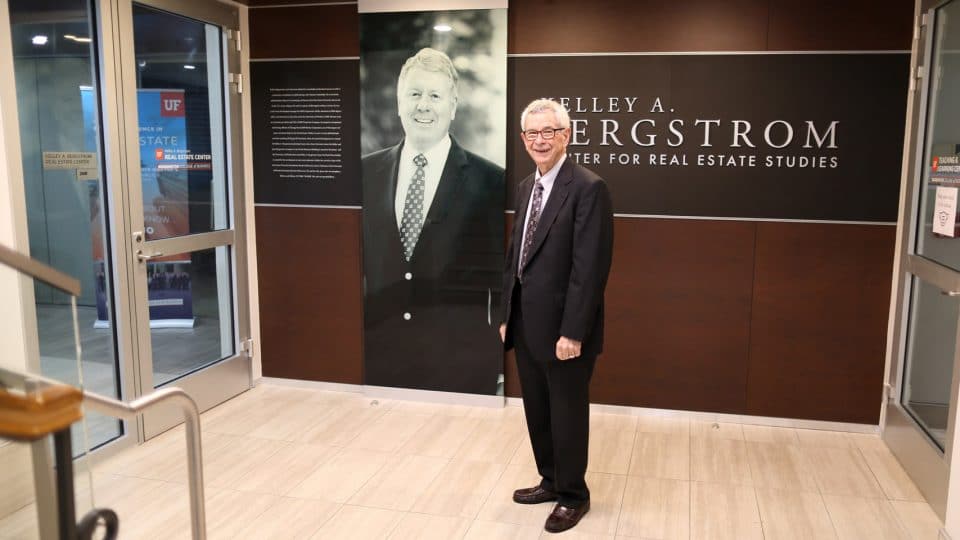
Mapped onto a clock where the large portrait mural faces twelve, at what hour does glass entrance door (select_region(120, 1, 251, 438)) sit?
The glass entrance door is roughly at 3 o'clock from the large portrait mural.

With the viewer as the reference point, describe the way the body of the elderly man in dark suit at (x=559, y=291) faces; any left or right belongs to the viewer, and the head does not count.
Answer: facing the viewer and to the left of the viewer

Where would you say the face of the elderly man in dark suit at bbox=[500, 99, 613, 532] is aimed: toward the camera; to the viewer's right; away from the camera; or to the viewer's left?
toward the camera

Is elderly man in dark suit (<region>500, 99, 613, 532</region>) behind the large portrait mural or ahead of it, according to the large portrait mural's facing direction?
ahead

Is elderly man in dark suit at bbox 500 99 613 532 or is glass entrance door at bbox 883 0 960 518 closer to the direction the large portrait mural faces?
the elderly man in dark suit

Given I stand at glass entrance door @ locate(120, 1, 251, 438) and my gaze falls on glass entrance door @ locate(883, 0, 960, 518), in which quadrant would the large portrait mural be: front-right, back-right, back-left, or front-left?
front-left

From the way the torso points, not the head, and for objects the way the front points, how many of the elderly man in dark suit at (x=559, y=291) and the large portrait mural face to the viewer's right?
0

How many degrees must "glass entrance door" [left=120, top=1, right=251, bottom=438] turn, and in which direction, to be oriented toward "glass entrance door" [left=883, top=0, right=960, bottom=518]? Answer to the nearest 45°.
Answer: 0° — it already faces it

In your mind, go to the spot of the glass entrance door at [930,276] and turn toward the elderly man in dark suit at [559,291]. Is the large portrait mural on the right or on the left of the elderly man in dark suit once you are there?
right

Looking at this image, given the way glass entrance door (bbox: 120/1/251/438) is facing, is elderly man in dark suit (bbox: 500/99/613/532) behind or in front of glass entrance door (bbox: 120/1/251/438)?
in front

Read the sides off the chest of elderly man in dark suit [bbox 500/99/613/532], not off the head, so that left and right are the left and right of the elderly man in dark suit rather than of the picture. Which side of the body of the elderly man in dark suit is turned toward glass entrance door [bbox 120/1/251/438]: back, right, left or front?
right

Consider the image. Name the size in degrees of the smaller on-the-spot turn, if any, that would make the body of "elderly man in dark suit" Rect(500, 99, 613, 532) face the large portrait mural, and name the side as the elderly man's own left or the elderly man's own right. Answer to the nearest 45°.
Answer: approximately 90° to the elderly man's own right

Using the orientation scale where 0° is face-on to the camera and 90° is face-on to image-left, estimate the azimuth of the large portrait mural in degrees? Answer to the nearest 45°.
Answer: approximately 0°
